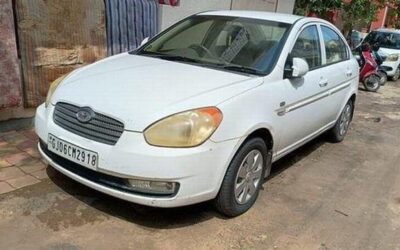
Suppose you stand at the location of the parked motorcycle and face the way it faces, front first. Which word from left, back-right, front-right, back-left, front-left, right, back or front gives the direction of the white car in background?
back-left

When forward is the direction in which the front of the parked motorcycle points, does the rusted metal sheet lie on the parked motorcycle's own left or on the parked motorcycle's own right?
on the parked motorcycle's own right

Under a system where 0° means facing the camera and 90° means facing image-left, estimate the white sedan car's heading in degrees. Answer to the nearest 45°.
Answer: approximately 45°

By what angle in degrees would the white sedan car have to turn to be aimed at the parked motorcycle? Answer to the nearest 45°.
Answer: approximately 180°

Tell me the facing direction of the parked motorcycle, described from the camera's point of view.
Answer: facing the viewer and to the right of the viewer

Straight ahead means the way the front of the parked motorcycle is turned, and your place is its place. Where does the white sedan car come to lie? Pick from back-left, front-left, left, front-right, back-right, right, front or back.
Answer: front-right

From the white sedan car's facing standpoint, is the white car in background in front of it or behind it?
behind

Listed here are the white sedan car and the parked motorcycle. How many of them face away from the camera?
0

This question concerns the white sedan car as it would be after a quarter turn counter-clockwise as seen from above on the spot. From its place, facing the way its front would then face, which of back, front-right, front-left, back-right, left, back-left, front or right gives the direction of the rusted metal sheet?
back
